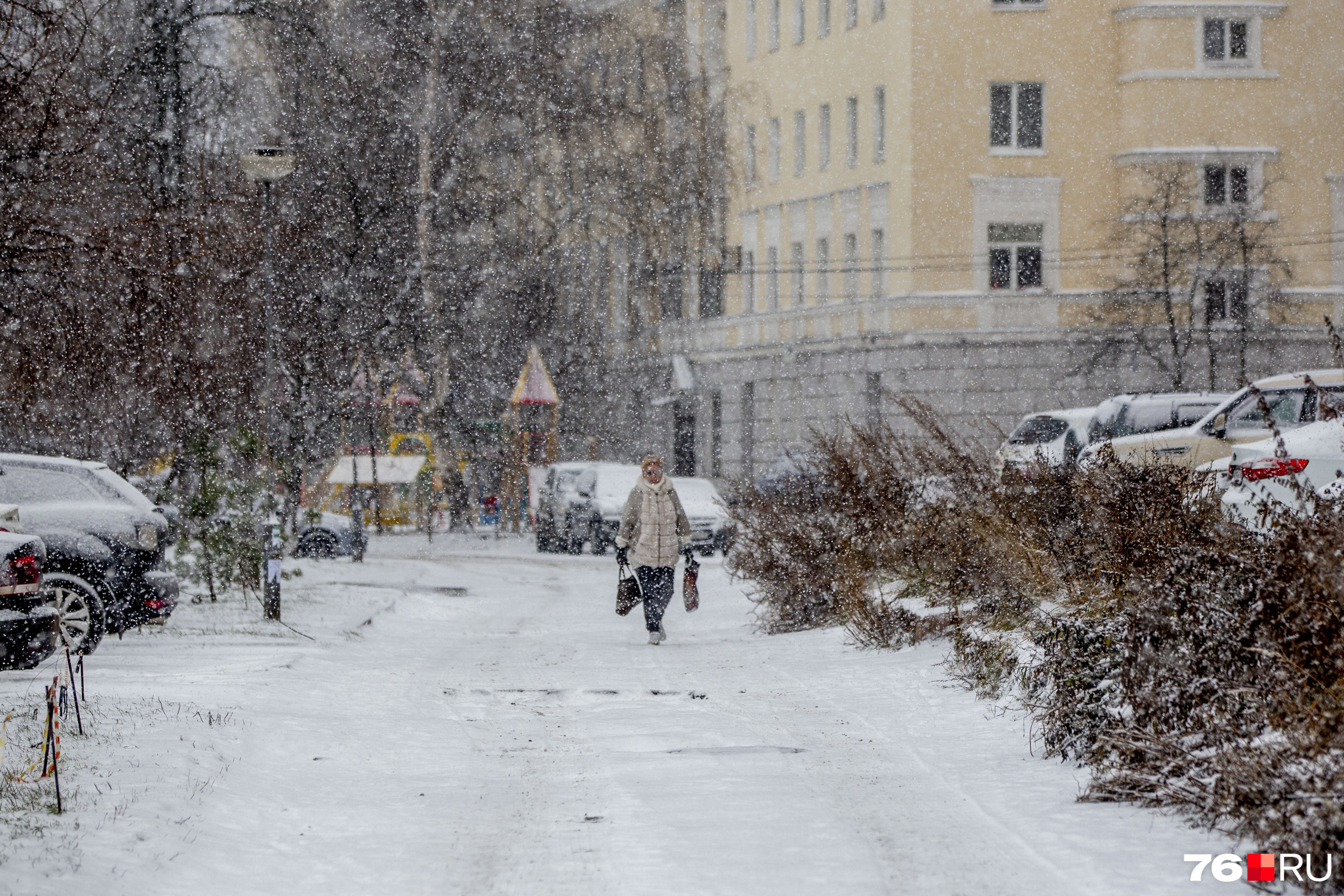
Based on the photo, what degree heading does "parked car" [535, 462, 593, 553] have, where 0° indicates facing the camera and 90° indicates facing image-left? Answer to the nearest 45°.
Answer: approximately 0°

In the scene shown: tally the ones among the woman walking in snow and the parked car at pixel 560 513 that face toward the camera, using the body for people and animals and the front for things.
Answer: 2

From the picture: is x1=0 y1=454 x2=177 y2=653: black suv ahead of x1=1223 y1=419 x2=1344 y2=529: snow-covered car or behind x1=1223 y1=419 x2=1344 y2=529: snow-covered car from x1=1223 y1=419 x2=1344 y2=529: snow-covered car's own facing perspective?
behind

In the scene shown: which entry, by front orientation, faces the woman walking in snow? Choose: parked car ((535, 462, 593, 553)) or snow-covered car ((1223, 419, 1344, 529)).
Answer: the parked car

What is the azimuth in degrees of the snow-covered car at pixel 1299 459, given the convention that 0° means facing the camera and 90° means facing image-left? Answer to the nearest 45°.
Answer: approximately 225°

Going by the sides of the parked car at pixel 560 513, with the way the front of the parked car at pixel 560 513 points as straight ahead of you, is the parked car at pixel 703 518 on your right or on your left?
on your left

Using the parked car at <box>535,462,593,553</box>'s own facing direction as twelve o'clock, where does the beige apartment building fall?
The beige apartment building is roughly at 8 o'clock from the parked car.

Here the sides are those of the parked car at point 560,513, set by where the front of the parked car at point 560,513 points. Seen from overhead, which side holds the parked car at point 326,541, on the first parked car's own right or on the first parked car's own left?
on the first parked car's own right

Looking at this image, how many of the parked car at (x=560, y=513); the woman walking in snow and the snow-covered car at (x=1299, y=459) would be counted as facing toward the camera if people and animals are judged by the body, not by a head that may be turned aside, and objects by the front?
2
